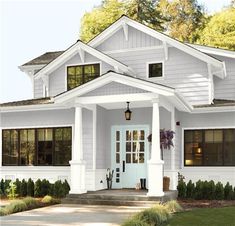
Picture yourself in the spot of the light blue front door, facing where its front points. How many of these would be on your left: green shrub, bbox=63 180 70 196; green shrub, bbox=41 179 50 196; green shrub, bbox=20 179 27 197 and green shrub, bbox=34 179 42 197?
0

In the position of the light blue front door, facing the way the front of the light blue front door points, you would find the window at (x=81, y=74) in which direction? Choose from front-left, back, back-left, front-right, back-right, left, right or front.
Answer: back-right

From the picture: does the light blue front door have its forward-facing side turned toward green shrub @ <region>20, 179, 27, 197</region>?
no

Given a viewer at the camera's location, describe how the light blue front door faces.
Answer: facing the viewer

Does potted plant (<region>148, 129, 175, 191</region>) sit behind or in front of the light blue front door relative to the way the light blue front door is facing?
in front

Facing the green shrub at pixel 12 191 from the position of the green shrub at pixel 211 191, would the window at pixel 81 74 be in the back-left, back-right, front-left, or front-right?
front-right

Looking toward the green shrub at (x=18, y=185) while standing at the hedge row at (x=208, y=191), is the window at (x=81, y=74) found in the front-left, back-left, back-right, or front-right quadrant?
front-right

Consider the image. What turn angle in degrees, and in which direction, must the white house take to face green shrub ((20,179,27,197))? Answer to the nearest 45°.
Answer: approximately 90° to its right

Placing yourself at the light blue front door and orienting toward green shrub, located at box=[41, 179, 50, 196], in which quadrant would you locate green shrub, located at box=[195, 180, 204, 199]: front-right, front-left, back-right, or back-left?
back-left

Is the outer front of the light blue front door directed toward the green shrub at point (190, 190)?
no

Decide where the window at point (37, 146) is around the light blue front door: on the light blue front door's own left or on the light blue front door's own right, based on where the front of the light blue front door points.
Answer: on the light blue front door's own right

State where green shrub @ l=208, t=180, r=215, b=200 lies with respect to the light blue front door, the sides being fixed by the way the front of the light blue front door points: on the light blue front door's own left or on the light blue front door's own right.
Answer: on the light blue front door's own left

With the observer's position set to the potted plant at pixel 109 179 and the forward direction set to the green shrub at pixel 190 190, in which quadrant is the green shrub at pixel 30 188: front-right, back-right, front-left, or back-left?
back-right

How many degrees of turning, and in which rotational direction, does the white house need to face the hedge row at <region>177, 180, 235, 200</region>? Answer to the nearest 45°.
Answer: approximately 45° to its left

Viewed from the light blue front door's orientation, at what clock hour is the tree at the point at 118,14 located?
The tree is roughly at 6 o'clock from the light blue front door.
